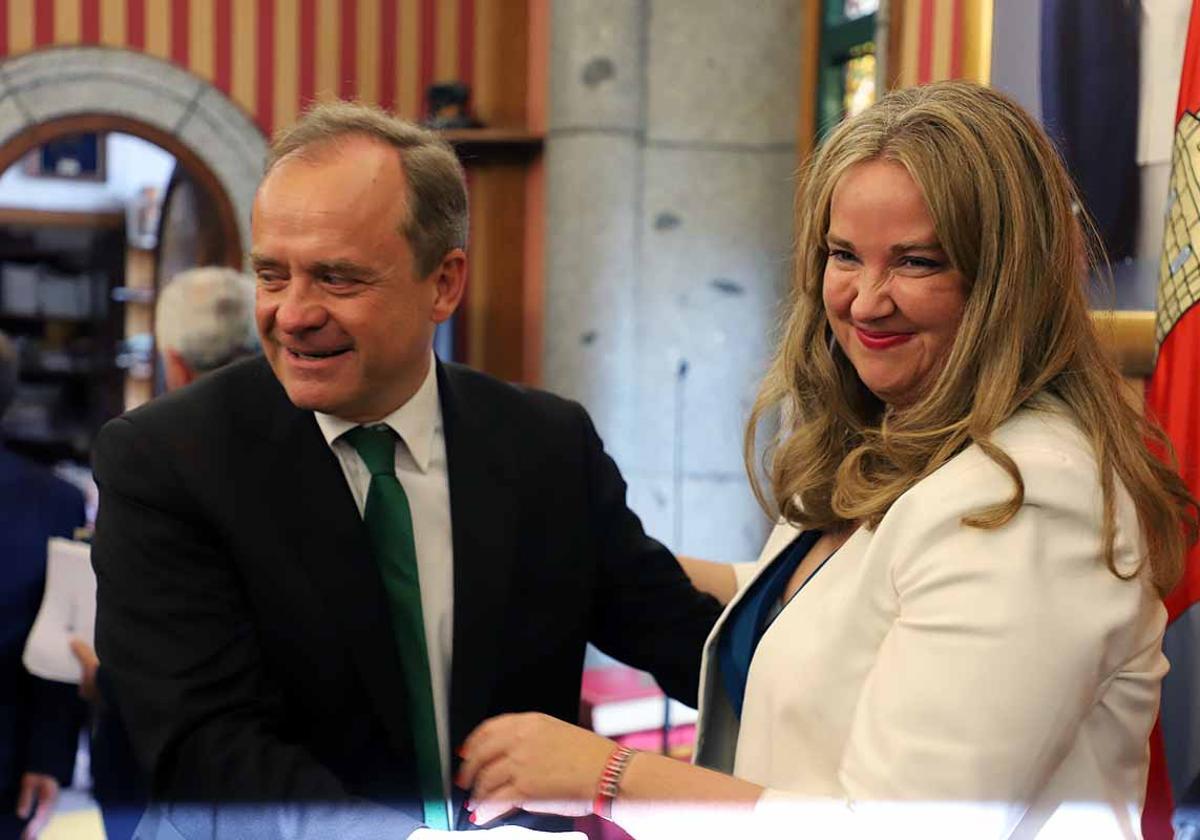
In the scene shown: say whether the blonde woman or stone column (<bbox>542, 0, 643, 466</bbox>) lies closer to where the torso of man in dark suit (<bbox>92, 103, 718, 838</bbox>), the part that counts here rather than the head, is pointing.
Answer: the blonde woman

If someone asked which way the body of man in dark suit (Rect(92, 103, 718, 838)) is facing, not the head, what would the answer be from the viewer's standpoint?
toward the camera

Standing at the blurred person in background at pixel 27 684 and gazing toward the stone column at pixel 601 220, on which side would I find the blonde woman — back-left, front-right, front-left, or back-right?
back-right

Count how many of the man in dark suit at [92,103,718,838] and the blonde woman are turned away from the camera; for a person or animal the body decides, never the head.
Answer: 0

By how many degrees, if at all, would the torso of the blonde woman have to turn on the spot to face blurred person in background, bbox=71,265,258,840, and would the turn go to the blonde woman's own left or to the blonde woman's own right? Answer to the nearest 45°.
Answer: approximately 90° to the blonde woman's own right

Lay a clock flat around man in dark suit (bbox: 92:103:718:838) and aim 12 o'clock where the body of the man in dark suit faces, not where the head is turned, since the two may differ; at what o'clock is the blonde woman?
The blonde woman is roughly at 10 o'clock from the man in dark suit.

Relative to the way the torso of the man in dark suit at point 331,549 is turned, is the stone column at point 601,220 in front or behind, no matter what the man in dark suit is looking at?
behind

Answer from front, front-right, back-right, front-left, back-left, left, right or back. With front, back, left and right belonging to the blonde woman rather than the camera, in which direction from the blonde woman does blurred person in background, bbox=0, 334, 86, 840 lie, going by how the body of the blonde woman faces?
right

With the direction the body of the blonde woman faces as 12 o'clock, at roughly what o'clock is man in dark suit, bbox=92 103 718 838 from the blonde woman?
The man in dark suit is roughly at 2 o'clock from the blonde woman.

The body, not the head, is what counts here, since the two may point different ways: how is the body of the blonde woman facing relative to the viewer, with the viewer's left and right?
facing the viewer and to the left of the viewer

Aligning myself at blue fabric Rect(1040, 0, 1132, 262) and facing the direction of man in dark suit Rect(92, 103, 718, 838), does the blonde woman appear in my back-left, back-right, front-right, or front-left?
front-left

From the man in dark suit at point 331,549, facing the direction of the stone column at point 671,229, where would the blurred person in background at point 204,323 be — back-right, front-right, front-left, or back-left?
front-left

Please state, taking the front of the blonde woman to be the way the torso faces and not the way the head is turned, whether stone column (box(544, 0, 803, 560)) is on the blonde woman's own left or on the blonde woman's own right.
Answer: on the blonde woman's own right

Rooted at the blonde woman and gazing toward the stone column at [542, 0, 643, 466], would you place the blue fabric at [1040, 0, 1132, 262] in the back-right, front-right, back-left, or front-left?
front-right
